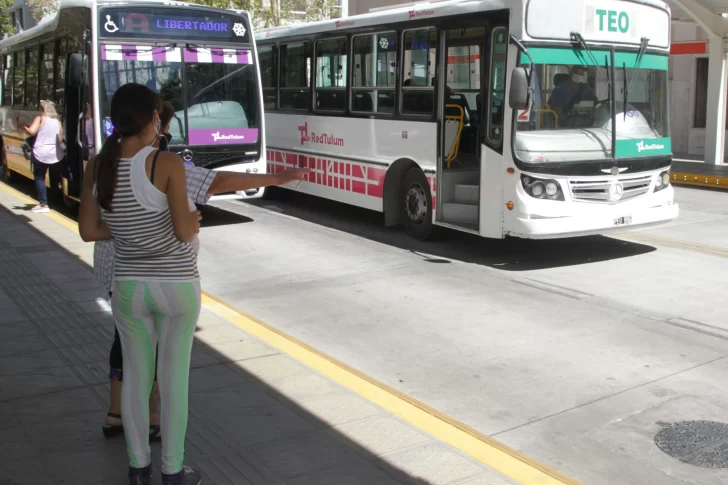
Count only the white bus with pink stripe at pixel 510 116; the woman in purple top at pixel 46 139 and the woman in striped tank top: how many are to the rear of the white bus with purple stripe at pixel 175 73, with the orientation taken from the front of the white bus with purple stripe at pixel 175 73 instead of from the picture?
0

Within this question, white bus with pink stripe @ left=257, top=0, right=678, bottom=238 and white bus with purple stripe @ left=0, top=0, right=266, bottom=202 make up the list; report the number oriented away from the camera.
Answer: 0

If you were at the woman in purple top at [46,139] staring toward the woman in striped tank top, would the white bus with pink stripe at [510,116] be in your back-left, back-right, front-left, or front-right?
front-left

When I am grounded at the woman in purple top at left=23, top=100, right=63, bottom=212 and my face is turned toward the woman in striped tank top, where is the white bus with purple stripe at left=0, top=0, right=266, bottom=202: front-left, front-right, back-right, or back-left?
back-left

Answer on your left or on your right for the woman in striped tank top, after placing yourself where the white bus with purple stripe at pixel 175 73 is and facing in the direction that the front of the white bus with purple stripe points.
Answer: on your right

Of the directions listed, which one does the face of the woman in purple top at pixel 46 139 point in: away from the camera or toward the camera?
away from the camera

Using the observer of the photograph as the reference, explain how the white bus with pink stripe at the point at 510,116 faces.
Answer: facing the viewer and to the right of the viewer

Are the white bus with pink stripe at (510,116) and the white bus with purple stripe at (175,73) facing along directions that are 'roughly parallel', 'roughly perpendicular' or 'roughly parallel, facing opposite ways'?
roughly parallel

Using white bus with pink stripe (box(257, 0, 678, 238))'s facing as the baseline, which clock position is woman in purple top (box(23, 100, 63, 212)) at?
The woman in purple top is roughly at 5 o'clock from the white bus with pink stripe.
